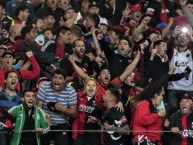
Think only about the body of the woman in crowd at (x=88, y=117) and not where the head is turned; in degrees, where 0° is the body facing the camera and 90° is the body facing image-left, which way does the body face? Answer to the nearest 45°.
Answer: approximately 0°

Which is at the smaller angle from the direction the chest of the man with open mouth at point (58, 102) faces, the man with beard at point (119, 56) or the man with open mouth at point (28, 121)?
the man with open mouth

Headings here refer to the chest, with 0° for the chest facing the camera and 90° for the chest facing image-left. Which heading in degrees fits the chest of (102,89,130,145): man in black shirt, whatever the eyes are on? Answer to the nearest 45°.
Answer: approximately 45°

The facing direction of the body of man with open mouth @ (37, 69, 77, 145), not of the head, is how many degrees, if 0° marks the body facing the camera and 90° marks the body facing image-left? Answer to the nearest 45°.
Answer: approximately 0°
